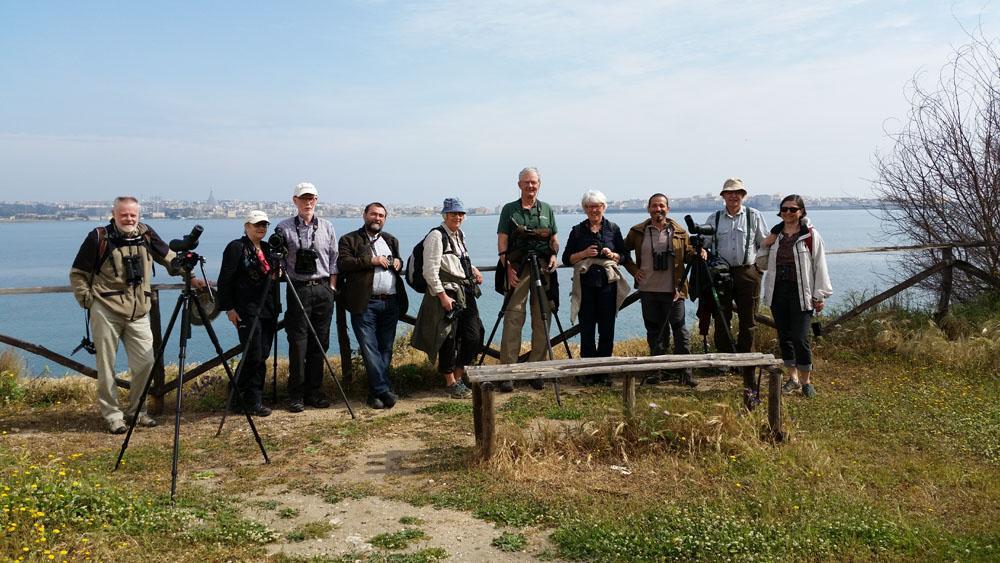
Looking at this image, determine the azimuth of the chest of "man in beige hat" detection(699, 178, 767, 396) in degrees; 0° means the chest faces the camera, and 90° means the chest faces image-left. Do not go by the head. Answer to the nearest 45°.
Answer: approximately 0°

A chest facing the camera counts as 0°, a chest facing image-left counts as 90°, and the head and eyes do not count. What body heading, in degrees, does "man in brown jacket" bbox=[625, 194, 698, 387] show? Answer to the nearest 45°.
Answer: approximately 0°

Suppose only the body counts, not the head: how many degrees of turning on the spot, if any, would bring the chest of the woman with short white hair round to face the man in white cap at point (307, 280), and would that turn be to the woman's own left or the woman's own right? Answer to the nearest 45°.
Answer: approximately 90° to the woman's own right

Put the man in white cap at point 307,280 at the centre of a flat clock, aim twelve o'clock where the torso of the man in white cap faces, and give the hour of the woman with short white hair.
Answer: The woman with short white hair is roughly at 9 o'clock from the man in white cap.

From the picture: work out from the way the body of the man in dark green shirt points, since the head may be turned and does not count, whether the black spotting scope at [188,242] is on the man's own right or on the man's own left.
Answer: on the man's own right
